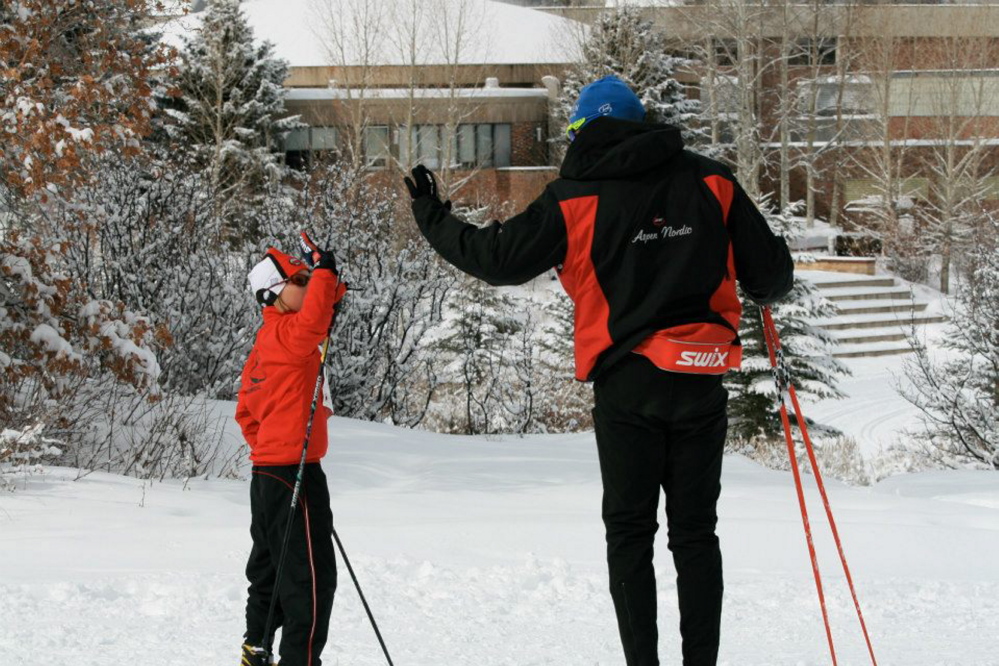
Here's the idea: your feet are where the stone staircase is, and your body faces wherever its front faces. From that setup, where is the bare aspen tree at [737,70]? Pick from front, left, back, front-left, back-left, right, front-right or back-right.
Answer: back-right

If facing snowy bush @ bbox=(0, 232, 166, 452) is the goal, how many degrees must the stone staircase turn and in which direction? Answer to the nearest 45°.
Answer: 0° — it already faces it

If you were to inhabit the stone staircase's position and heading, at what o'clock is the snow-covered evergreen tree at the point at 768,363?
The snow-covered evergreen tree is roughly at 12 o'clock from the stone staircase.

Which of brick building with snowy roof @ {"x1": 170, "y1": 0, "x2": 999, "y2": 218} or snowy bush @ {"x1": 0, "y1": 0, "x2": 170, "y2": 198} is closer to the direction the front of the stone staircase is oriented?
the snowy bush

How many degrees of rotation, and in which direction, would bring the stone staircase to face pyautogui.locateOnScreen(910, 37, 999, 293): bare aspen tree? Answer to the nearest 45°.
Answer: approximately 180°

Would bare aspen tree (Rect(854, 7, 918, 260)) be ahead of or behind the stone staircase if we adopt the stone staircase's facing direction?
behind

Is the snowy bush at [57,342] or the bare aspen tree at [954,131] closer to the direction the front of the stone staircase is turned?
the snowy bush

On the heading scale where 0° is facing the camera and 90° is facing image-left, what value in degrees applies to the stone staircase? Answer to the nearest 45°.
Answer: approximately 0°

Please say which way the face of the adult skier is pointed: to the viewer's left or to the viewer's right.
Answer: to the viewer's left

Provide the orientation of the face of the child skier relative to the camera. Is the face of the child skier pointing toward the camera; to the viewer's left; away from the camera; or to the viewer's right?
to the viewer's right
